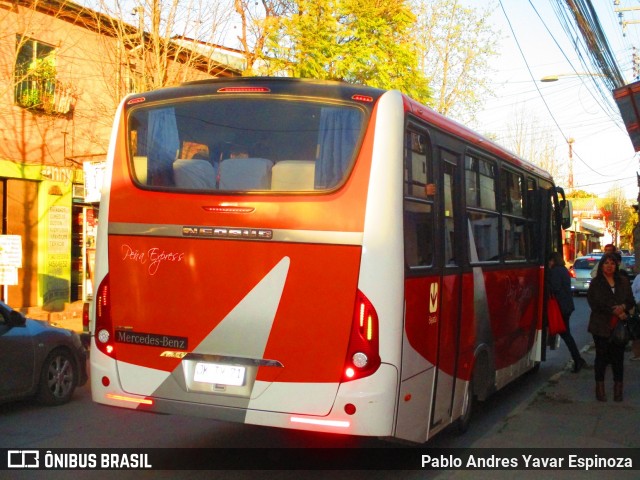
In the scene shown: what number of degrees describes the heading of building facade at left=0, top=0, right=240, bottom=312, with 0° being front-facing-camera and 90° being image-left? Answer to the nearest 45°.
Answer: approximately 315°

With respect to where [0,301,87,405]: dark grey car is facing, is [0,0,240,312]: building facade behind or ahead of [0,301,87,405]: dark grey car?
ahead

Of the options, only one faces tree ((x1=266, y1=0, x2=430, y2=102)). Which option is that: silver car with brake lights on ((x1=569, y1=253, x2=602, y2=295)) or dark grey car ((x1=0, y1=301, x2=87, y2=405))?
dark grey car ((x1=0, y1=301, x2=87, y2=405))

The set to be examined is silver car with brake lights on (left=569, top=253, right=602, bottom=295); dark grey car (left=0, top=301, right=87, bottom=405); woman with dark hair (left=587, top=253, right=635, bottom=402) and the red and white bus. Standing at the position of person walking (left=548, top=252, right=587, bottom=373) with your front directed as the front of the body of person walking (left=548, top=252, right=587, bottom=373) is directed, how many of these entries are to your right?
1

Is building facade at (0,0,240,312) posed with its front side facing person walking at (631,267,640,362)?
yes

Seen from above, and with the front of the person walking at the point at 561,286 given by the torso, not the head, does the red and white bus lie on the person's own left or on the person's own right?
on the person's own left

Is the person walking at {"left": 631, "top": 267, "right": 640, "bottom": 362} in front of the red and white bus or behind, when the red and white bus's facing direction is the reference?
in front

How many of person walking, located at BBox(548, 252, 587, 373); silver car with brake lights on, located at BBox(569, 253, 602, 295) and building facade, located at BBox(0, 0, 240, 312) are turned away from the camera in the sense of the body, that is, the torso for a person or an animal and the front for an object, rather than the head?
1

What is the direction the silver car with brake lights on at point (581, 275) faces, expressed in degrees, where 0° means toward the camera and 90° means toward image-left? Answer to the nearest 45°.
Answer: approximately 180°
